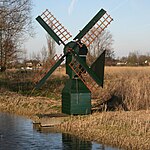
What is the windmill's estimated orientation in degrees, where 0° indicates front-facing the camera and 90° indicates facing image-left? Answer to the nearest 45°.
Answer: approximately 45°
